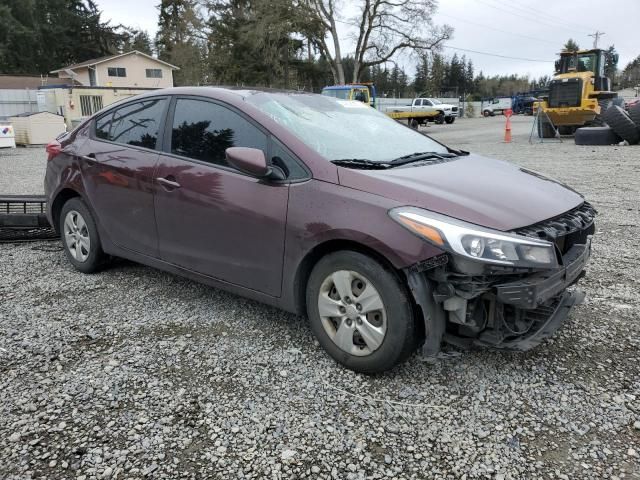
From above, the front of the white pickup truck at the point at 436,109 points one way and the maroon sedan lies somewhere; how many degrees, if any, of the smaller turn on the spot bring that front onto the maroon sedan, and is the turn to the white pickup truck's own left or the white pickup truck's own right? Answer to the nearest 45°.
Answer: approximately 45° to the white pickup truck's own right

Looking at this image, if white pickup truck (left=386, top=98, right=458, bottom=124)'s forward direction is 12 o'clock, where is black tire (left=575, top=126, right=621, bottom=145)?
The black tire is roughly at 1 o'clock from the white pickup truck.

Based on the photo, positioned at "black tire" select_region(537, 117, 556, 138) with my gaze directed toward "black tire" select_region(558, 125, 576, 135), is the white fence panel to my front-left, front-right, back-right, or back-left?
back-left

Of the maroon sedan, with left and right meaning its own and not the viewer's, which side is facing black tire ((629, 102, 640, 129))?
left

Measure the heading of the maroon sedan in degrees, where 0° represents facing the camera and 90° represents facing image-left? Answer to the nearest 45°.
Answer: approximately 315°

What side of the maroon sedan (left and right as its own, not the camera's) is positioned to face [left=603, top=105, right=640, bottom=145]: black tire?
left

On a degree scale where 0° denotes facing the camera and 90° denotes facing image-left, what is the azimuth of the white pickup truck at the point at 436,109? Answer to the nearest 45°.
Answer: approximately 315°

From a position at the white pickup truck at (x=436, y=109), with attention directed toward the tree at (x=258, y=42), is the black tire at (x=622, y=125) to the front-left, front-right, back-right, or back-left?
back-left

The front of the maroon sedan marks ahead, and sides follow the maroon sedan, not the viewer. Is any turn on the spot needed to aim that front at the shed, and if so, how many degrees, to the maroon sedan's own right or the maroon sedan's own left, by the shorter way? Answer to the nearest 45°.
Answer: approximately 180°
